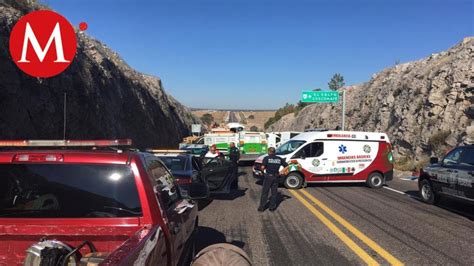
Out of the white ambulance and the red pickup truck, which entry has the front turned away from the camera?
the red pickup truck

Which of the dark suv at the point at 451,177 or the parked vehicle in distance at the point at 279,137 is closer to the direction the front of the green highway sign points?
the dark suv

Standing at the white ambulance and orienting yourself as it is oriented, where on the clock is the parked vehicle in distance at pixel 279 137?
The parked vehicle in distance is roughly at 4 o'clock from the white ambulance.

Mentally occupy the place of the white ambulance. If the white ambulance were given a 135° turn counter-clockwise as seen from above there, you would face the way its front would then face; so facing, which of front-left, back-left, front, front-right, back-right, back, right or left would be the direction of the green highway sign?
left

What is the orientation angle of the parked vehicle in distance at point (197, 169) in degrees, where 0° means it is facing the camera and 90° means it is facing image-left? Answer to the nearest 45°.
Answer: approximately 180°

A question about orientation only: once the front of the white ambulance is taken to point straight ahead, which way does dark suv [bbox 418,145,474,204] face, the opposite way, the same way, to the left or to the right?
to the right

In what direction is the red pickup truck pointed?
away from the camera

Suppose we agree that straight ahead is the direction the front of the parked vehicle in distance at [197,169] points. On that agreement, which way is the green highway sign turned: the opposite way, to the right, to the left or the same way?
the opposite way
